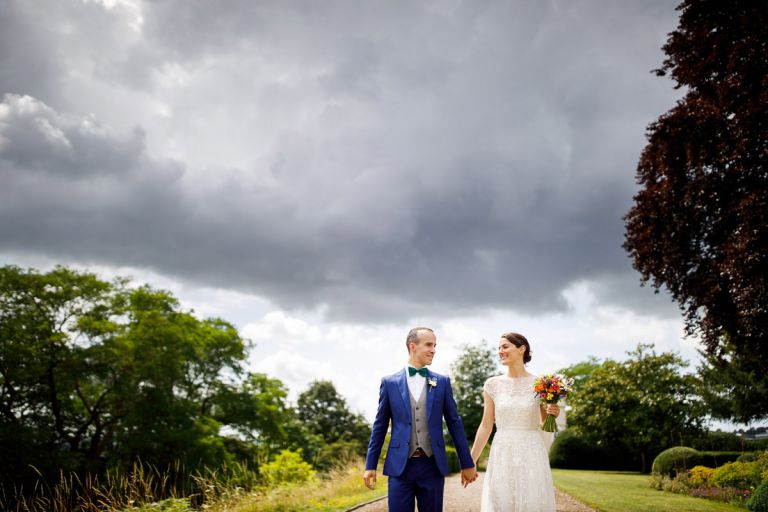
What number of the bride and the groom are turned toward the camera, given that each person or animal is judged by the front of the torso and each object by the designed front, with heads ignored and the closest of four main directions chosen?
2

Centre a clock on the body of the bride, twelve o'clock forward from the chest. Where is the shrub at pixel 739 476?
The shrub is roughly at 7 o'clock from the bride.

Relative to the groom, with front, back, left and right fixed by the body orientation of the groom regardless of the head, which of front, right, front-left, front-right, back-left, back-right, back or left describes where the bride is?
back-left

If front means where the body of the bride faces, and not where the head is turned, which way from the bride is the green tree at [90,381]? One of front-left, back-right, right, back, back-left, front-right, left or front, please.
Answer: back-right

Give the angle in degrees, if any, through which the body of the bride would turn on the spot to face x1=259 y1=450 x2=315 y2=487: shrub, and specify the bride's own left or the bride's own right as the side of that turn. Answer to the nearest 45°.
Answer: approximately 135° to the bride's own right

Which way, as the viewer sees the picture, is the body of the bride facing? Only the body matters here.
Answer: toward the camera

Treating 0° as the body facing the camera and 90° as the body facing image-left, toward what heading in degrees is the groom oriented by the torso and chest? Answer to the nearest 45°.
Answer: approximately 0°

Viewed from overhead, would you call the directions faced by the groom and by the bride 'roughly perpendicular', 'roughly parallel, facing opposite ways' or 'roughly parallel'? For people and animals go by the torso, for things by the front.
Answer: roughly parallel

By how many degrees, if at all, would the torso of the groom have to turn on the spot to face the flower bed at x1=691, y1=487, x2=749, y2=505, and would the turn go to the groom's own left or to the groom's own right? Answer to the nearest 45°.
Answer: approximately 135° to the groom's own left

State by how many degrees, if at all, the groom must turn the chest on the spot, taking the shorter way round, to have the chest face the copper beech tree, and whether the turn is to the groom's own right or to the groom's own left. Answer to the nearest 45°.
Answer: approximately 135° to the groom's own left
